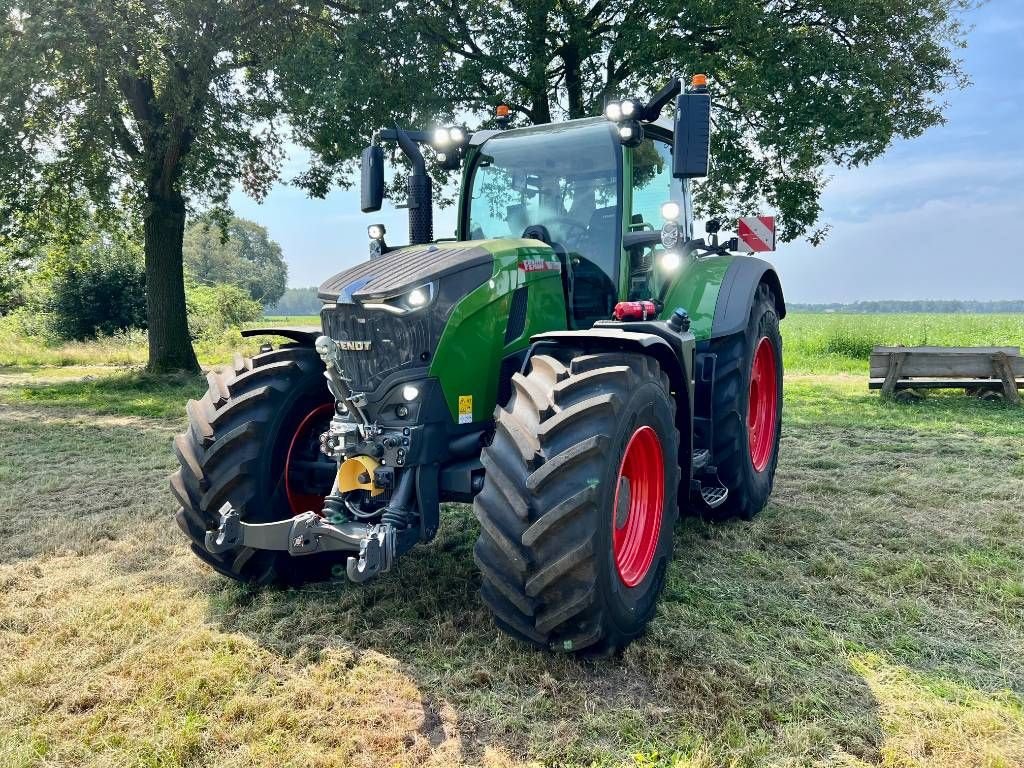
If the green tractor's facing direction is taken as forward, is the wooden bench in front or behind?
behind

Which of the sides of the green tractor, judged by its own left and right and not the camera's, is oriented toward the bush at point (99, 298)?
right

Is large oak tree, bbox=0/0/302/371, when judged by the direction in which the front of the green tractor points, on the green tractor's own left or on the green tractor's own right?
on the green tractor's own right

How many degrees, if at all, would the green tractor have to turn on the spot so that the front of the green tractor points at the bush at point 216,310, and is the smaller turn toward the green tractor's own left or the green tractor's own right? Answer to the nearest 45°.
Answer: approximately 135° to the green tractor's own right

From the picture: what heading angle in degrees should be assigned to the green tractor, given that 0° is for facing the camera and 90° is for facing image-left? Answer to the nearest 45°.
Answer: approximately 45°
